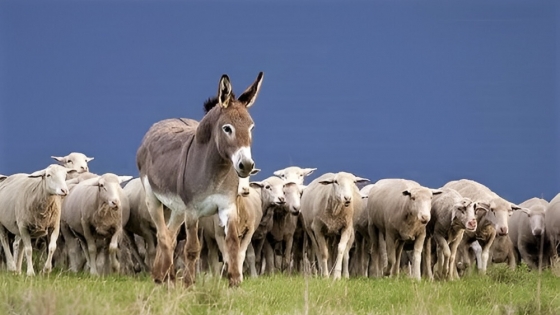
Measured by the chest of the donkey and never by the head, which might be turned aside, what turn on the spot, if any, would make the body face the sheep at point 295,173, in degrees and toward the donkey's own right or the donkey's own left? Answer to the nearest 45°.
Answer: approximately 135° to the donkey's own left

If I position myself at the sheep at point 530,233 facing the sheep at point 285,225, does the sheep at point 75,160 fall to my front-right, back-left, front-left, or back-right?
front-right

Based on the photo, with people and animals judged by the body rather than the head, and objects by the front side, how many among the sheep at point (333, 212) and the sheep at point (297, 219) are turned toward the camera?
2

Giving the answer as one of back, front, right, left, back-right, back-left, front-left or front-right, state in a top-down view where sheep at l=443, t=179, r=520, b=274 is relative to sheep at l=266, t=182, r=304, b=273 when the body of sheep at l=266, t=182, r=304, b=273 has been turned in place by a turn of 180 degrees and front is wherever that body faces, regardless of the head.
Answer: back-right

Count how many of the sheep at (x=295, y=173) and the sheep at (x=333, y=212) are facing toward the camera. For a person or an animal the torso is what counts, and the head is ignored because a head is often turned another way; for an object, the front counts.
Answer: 2

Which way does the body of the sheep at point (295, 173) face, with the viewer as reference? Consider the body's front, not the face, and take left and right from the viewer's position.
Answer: facing the viewer

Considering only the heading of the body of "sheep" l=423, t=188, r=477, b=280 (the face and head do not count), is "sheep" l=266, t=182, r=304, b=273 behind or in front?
behind

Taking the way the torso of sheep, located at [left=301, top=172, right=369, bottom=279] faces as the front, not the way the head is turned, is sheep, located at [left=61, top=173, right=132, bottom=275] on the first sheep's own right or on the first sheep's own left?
on the first sheep's own right

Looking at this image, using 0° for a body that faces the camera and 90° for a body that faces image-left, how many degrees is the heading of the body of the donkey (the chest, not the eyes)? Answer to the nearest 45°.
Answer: approximately 315°

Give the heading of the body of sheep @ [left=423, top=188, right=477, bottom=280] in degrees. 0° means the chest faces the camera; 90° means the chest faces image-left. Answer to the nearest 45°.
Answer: approximately 315°

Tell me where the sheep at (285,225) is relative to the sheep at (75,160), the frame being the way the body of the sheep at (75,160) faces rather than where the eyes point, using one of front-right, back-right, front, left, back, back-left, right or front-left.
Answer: front

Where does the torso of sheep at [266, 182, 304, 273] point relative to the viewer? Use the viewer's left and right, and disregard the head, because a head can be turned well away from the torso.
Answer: facing the viewer and to the right of the viewer

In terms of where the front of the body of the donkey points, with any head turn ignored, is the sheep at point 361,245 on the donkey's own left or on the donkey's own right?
on the donkey's own left

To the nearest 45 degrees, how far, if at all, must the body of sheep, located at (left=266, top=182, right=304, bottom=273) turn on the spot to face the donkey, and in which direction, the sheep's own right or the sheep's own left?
approximately 45° to the sheep's own right
